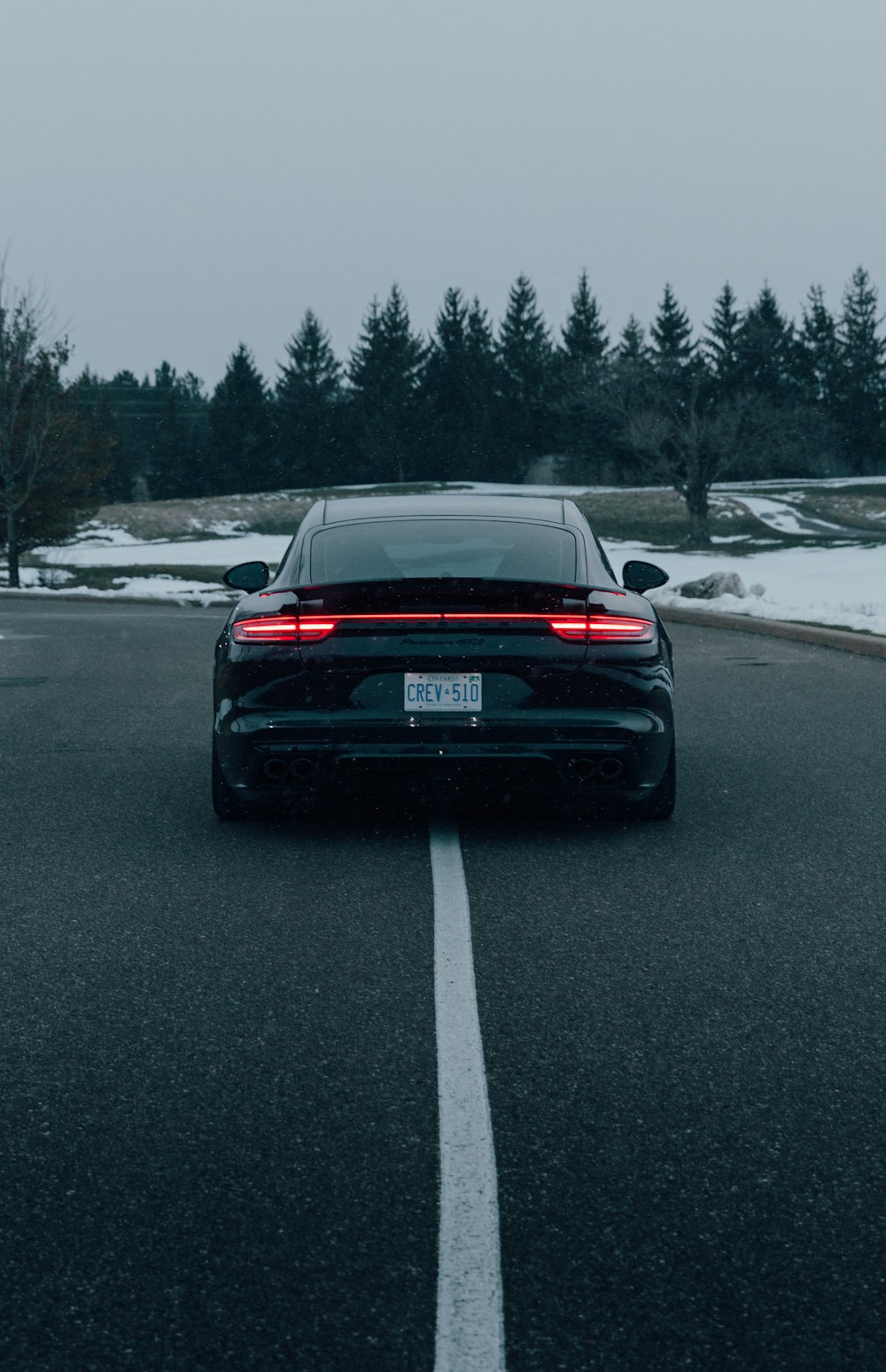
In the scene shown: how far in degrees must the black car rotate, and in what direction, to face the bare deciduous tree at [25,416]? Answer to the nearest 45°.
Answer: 0° — it already faces it

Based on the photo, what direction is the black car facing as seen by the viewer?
away from the camera

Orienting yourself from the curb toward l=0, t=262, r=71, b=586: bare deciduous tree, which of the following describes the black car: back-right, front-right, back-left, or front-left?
back-left

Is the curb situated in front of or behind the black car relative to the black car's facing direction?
in front

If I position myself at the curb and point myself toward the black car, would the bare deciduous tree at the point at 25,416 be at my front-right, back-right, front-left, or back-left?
back-right
